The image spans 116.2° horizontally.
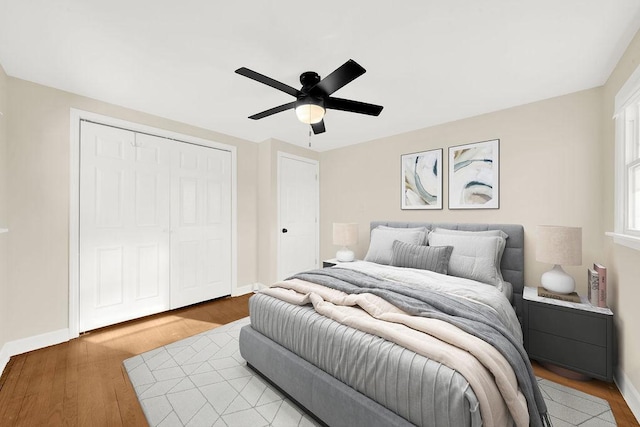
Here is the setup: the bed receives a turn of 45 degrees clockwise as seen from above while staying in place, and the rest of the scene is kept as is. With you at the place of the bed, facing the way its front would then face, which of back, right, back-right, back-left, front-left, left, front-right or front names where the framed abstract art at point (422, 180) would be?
right

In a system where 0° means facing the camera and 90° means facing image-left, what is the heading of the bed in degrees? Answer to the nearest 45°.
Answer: approximately 45°

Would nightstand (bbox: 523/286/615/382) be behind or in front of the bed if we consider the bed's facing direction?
behind

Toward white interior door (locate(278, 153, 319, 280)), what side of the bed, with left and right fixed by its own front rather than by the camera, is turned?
right

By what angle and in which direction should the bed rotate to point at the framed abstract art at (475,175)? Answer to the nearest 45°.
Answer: approximately 180°

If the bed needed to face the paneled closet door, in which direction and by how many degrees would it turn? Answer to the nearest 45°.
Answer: approximately 45° to its right

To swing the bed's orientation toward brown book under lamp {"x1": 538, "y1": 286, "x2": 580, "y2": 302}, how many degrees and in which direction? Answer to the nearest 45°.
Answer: approximately 180°

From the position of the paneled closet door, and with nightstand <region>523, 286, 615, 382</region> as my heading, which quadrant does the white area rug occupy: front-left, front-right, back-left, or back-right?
front-right
